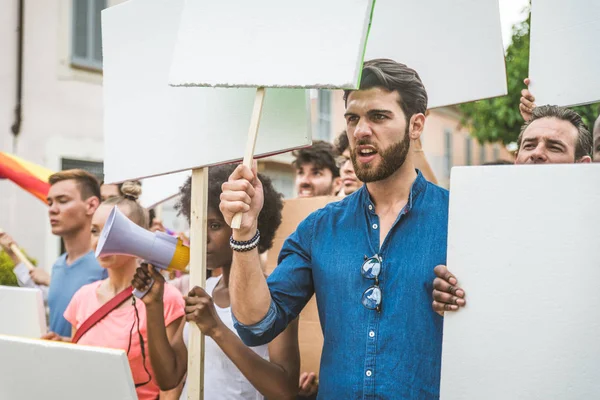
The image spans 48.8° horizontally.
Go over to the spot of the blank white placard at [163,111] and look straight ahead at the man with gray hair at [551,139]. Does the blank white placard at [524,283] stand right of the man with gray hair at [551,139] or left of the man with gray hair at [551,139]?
right

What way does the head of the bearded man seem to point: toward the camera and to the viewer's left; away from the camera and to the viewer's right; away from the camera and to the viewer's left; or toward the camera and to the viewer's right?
toward the camera and to the viewer's left

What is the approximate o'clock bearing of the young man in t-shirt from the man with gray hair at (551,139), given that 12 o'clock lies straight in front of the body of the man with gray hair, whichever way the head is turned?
The young man in t-shirt is roughly at 2 o'clock from the man with gray hair.

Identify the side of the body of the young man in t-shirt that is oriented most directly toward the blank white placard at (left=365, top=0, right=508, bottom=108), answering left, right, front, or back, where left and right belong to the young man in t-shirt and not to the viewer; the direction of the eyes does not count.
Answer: left

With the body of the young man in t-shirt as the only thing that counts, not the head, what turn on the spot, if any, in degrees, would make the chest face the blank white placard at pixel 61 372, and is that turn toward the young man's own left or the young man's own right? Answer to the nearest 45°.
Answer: approximately 45° to the young man's own left

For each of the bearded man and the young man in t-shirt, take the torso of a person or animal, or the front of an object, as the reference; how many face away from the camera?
0

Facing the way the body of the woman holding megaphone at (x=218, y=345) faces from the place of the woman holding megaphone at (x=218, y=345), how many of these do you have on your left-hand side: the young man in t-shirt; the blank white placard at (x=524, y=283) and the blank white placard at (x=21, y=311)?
1

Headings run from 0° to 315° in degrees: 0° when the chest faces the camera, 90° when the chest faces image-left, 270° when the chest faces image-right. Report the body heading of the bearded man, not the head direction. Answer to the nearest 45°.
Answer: approximately 45°

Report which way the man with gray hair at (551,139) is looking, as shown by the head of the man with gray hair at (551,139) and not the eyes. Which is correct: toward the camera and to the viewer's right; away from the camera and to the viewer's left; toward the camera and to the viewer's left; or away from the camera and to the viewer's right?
toward the camera and to the viewer's left
